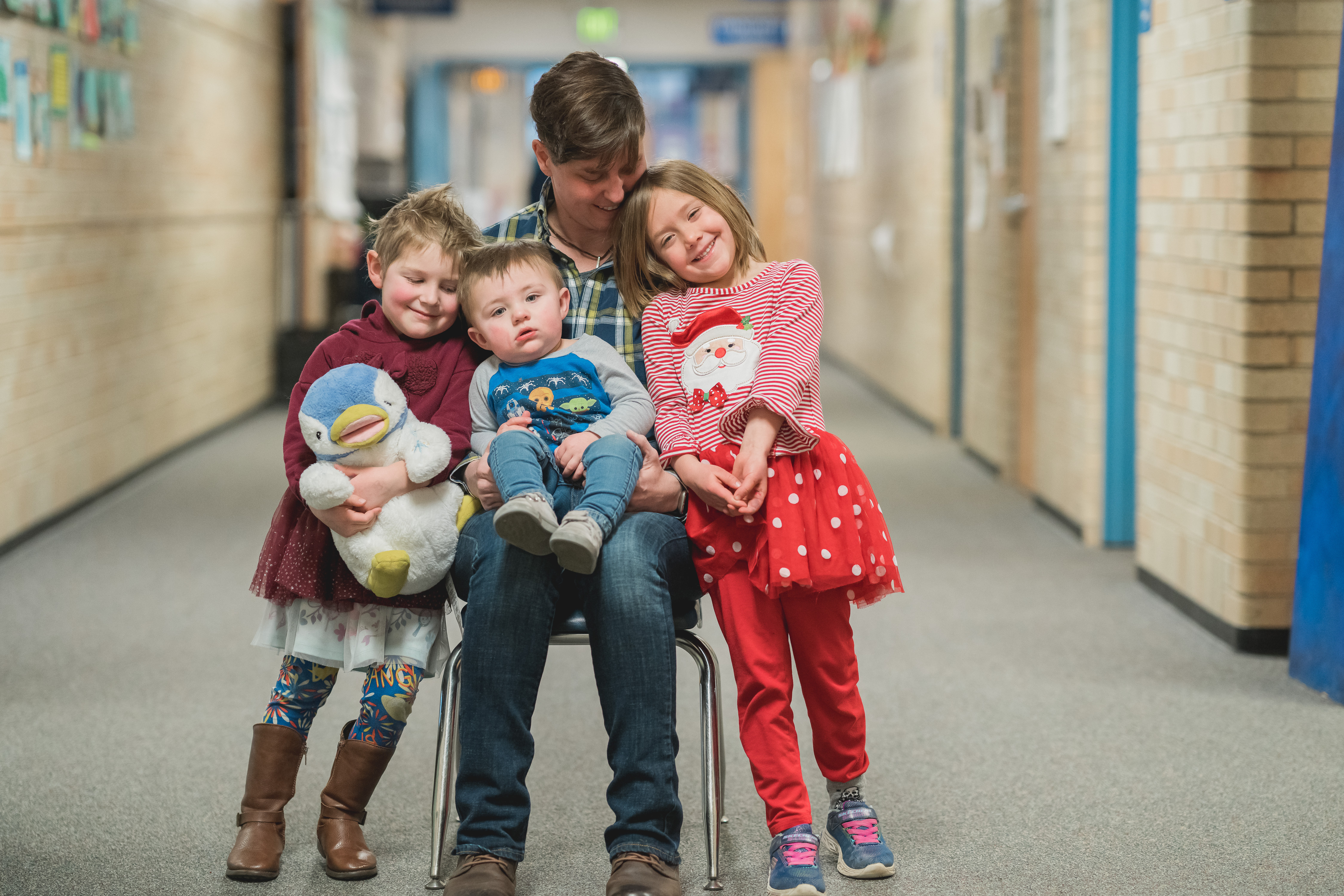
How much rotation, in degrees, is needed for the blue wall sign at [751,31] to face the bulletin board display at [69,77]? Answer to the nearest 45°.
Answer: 0° — it already faces it

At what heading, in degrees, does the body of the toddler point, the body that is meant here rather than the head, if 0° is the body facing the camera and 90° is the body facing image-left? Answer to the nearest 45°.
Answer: approximately 0°

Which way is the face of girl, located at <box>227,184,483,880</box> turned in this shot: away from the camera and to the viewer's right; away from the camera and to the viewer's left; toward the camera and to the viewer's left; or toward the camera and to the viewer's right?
toward the camera and to the viewer's right

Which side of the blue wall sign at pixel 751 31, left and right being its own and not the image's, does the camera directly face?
front

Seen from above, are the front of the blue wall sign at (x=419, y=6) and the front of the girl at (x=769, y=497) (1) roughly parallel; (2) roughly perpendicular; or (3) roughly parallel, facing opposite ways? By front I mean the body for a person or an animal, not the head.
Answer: roughly parallel

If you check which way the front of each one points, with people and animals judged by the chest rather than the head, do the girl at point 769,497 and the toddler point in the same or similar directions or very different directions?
same or similar directions

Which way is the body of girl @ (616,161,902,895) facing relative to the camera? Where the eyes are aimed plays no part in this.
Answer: toward the camera

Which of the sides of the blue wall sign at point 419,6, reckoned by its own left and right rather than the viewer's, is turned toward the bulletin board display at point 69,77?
front

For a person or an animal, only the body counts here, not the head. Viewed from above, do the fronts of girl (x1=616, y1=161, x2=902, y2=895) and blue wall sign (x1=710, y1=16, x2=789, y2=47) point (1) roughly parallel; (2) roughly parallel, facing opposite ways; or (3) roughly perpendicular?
roughly parallel

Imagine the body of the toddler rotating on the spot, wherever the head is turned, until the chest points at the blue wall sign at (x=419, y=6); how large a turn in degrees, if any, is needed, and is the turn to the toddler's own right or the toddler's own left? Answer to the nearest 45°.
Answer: approximately 180°

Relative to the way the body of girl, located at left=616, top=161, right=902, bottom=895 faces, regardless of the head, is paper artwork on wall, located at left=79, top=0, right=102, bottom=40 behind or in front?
behind

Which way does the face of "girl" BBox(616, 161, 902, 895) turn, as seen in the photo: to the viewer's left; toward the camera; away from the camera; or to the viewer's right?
toward the camera
